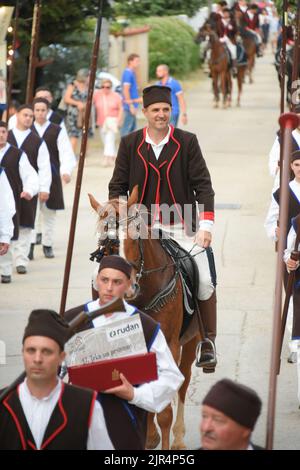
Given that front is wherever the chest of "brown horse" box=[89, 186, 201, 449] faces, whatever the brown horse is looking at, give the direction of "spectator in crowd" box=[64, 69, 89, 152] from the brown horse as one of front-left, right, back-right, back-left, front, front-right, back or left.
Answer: back-right

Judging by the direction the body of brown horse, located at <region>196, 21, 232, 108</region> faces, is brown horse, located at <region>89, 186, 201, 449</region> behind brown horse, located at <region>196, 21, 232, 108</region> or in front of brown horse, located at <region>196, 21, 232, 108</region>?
in front

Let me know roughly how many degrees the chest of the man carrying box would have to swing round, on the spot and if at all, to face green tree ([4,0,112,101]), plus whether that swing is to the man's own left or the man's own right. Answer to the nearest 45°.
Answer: approximately 135° to the man's own right

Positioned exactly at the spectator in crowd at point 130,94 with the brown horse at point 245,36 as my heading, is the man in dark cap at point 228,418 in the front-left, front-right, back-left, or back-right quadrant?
back-right

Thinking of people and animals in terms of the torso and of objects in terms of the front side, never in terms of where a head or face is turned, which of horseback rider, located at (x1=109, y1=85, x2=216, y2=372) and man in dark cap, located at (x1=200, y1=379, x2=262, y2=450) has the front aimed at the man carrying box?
the horseback rider

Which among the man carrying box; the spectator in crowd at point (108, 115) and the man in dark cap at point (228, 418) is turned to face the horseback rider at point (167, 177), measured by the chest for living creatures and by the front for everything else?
the spectator in crowd at point (108, 115)

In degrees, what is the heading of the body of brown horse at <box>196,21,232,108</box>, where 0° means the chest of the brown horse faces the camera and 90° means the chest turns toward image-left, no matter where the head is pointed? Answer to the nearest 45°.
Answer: approximately 45°

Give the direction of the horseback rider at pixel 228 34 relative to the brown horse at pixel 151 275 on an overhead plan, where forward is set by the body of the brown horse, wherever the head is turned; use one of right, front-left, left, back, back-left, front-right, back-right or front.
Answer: back-right

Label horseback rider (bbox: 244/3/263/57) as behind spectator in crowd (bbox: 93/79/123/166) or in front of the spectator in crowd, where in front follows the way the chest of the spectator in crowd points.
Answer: behind

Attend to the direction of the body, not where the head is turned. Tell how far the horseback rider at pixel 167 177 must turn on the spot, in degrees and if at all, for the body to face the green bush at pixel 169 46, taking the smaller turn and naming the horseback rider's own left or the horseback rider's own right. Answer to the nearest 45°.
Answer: approximately 180°

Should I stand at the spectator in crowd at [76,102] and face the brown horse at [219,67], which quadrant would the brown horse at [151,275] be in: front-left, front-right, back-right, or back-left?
back-right

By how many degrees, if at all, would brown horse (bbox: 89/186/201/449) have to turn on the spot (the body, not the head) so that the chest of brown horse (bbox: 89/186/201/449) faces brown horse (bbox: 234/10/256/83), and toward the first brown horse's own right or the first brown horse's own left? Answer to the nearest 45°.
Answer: approximately 135° to the first brown horse's own right

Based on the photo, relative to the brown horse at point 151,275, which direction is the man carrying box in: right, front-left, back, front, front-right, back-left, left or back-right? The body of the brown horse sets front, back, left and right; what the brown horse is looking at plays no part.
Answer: front-left

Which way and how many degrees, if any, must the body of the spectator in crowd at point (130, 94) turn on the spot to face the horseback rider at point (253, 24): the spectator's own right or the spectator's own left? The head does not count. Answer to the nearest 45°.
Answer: approximately 90° to the spectator's own left

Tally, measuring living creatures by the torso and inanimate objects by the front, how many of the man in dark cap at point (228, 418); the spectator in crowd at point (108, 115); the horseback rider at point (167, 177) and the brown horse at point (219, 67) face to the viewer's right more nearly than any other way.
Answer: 0

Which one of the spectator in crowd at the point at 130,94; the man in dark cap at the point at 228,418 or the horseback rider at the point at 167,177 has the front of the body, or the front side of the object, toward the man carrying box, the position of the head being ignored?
the horseback rider

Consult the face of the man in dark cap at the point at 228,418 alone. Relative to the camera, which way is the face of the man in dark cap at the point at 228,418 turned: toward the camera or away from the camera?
toward the camera
